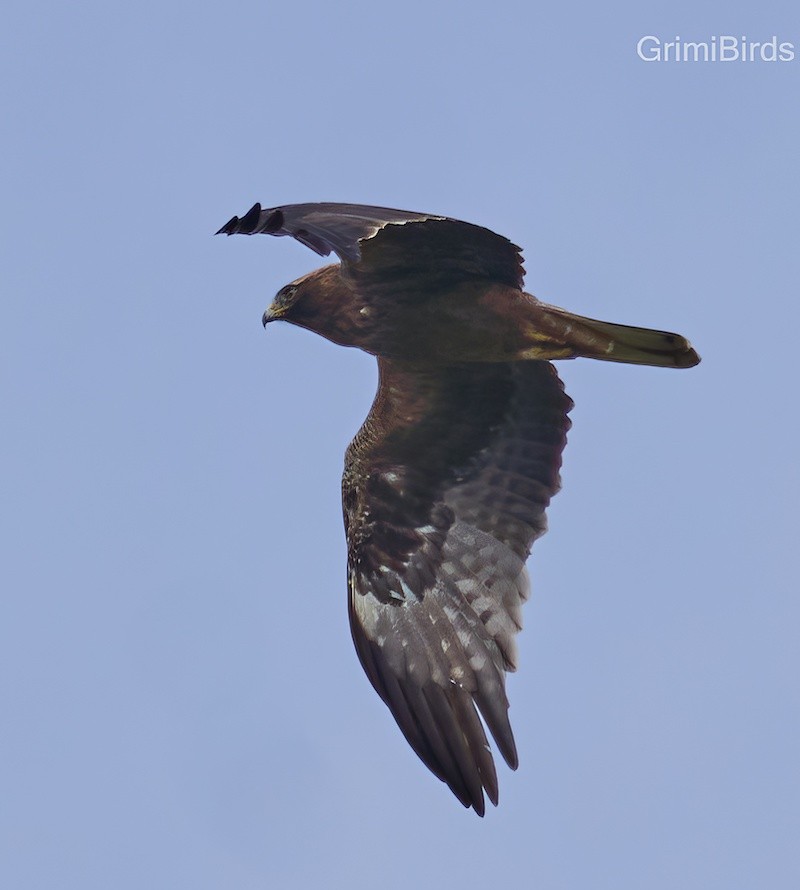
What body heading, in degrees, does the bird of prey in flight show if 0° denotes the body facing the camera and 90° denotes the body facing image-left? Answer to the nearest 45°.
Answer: approximately 90°
